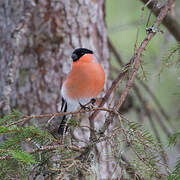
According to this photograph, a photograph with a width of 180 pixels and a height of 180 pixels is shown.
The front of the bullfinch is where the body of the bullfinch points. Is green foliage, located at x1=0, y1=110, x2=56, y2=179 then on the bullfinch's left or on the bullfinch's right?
on the bullfinch's right

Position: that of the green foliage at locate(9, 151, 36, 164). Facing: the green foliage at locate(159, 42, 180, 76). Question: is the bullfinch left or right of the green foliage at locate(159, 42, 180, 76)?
left

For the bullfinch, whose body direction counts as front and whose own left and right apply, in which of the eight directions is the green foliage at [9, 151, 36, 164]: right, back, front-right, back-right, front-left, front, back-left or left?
front-right

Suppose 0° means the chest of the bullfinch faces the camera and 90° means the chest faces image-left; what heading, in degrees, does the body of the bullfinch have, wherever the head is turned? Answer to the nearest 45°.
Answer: approximately 315°

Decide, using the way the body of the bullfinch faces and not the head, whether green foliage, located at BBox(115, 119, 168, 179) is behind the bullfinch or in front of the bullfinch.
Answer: in front

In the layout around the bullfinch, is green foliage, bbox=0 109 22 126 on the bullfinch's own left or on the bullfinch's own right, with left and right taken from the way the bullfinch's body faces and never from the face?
on the bullfinch's own right
